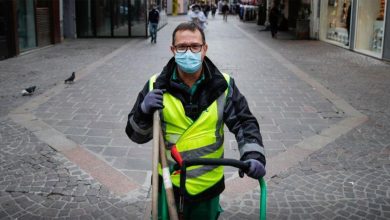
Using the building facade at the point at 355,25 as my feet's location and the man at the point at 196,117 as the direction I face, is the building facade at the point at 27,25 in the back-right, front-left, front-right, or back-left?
front-right

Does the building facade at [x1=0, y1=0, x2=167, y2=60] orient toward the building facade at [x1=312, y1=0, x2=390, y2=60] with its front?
yes

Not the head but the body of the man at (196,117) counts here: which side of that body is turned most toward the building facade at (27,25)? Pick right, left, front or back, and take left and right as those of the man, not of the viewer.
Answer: back

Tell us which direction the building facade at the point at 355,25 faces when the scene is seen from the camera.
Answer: facing the viewer and to the left of the viewer

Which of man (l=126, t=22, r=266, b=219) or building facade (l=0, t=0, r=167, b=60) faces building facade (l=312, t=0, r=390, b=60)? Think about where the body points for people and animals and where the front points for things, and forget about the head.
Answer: building facade (l=0, t=0, r=167, b=60)

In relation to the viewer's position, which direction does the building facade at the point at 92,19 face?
facing the viewer and to the right of the viewer

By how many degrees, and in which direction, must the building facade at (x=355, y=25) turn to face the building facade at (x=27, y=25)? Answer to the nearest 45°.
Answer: approximately 45° to its right

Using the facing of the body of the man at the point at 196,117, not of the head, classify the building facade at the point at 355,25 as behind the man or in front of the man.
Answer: behind

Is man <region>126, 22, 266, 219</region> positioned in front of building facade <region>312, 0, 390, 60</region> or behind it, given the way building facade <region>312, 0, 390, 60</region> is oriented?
in front

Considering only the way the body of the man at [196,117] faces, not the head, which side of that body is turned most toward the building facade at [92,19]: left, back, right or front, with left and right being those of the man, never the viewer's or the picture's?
back

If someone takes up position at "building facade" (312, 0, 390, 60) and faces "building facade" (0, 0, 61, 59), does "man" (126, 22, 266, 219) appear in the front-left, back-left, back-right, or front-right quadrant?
front-left

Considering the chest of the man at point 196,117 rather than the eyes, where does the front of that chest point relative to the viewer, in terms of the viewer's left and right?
facing the viewer
